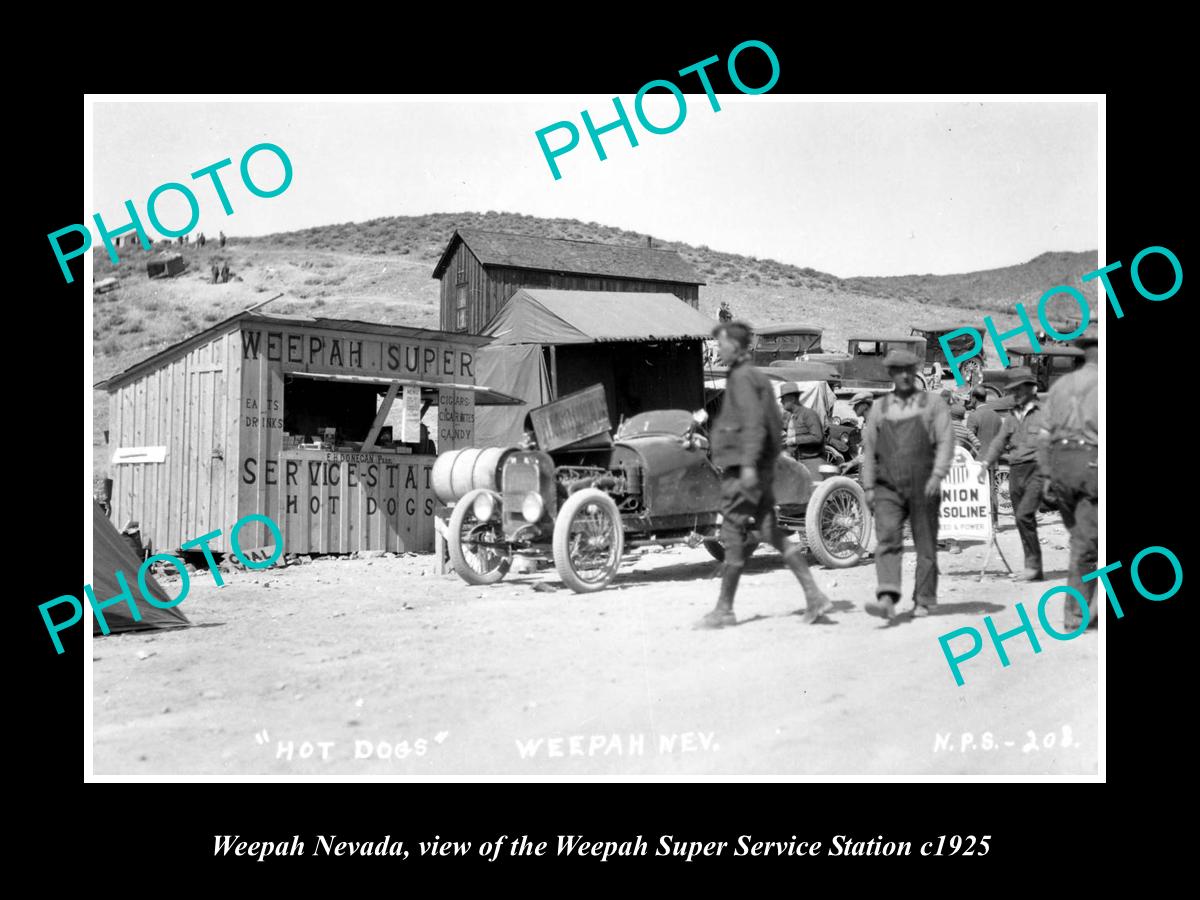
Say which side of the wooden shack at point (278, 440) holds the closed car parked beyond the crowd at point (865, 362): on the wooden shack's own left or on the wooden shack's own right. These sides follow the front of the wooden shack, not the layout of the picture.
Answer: on the wooden shack's own left

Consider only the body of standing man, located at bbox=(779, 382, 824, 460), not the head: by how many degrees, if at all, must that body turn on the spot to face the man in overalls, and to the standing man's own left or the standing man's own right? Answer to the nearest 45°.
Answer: approximately 45° to the standing man's own left

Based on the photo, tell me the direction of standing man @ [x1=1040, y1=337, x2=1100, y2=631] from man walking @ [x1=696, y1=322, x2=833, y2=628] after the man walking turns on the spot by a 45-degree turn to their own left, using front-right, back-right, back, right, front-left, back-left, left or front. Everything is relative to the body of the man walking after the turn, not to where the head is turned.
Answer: back-left

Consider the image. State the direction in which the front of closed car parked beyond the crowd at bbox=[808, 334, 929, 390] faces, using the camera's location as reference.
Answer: facing to the left of the viewer

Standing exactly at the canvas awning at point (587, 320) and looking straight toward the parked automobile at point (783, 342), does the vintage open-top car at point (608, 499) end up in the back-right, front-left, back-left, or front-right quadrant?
back-right

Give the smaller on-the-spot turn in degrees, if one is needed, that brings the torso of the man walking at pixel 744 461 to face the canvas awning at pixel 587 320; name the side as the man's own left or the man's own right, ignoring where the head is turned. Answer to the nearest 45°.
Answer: approximately 90° to the man's own right

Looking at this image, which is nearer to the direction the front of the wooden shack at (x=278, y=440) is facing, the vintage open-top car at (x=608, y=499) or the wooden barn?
the vintage open-top car

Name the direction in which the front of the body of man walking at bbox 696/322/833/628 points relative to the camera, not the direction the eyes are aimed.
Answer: to the viewer's left

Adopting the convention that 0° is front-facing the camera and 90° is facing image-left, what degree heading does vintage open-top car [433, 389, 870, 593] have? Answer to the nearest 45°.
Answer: approximately 45°

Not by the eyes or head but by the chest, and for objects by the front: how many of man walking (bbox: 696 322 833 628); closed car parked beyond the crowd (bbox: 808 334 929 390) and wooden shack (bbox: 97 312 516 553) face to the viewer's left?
2
